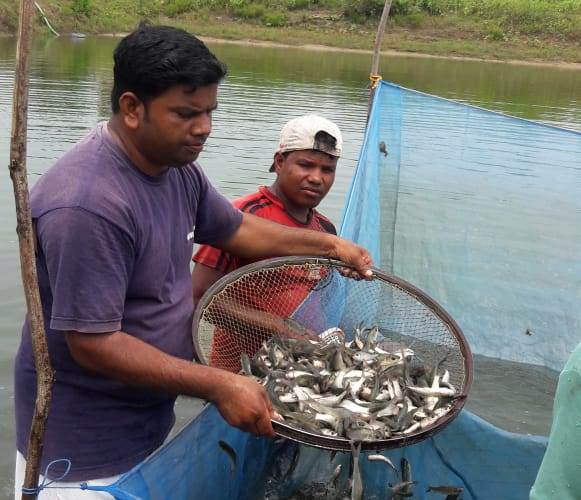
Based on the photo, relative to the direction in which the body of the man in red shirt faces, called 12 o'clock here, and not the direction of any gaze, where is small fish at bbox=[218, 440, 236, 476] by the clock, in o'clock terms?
The small fish is roughly at 2 o'clock from the man in red shirt.

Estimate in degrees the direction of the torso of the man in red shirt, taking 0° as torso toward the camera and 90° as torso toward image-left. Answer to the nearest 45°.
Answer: approximately 315°

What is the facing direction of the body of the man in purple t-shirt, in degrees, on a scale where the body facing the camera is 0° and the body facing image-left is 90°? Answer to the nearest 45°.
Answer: approximately 315°
